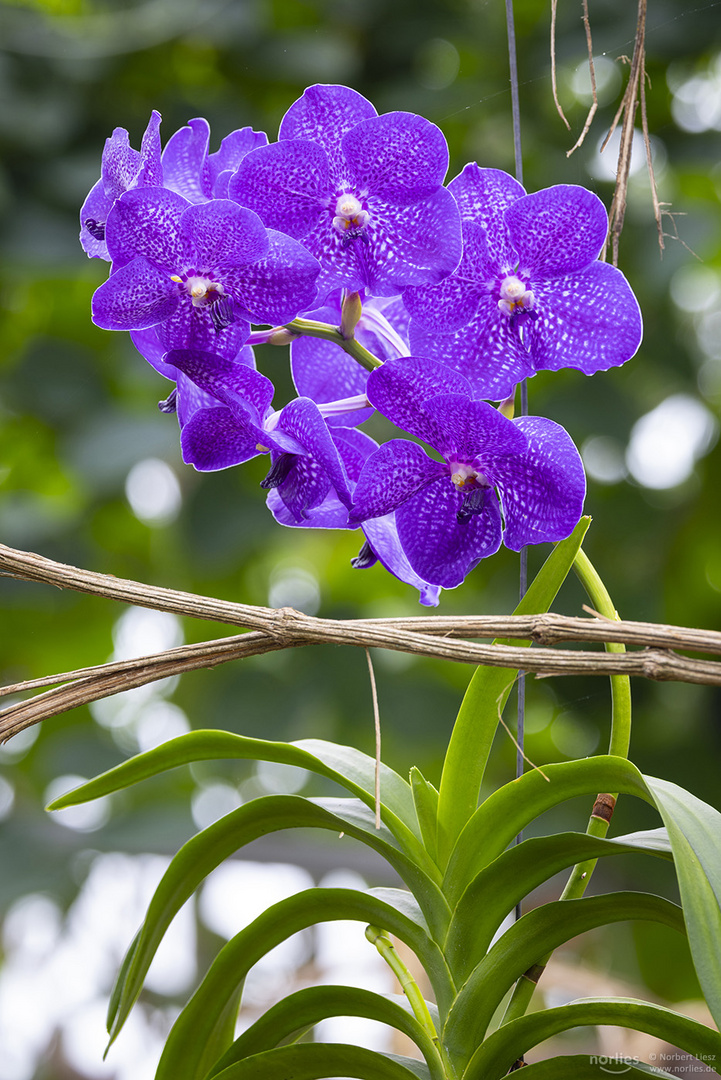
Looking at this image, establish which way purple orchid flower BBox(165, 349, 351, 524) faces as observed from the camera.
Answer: facing the viewer and to the left of the viewer

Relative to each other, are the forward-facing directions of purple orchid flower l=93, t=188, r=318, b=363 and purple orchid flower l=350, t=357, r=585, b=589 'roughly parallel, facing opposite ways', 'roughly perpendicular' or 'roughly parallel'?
roughly parallel

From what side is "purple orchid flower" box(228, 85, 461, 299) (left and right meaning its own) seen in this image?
front

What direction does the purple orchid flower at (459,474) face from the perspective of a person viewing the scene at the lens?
facing the viewer

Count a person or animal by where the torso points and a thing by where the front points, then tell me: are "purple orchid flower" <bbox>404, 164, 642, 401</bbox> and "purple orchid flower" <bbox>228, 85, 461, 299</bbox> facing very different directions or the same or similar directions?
same or similar directions

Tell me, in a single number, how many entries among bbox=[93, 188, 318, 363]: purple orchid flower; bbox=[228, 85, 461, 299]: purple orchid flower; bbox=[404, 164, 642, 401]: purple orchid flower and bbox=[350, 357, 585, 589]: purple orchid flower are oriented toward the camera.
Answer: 4

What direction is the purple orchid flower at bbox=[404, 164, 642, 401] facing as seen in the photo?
toward the camera
